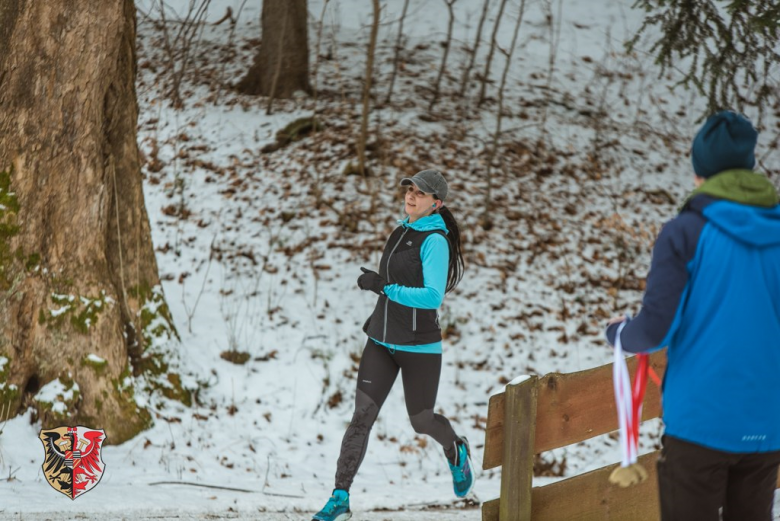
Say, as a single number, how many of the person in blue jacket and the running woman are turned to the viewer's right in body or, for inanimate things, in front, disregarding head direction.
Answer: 0

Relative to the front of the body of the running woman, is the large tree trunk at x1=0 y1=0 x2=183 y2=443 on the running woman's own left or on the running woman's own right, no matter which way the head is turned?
on the running woman's own right

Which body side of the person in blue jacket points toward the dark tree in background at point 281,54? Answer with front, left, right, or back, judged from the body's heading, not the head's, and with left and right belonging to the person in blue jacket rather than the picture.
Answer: front

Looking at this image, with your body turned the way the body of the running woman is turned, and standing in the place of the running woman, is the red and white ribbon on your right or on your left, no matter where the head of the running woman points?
on your left

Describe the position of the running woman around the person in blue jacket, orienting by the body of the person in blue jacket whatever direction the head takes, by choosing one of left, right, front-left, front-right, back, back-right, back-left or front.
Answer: front

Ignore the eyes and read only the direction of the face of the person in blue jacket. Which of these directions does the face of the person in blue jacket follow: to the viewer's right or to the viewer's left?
to the viewer's left

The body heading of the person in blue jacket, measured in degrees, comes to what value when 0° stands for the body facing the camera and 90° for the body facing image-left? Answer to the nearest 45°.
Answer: approximately 135°

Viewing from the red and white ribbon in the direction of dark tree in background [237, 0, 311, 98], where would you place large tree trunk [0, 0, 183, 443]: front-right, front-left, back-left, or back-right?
front-left

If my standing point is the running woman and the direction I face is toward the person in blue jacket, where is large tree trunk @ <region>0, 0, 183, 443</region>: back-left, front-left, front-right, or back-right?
back-right

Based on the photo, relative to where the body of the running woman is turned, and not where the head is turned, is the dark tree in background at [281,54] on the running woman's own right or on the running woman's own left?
on the running woman's own right
